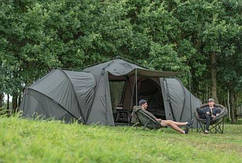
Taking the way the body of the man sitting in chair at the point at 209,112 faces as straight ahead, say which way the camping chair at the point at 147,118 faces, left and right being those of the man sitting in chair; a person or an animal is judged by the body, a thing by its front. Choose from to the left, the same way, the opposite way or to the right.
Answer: to the left

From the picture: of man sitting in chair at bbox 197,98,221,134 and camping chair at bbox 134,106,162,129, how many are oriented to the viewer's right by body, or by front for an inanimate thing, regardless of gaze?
1

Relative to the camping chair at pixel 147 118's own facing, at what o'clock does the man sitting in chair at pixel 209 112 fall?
The man sitting in chair is roughly at 11 o'clock from the camping chair.

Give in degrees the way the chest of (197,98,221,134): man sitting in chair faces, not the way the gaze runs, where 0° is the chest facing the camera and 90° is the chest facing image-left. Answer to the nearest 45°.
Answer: approximately 0°

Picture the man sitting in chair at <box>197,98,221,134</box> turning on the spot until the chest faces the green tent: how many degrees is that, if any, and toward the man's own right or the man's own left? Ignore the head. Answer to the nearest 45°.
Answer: approximately 90° to the man's own right

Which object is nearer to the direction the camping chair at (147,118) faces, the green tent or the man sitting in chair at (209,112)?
the man sitting in chair

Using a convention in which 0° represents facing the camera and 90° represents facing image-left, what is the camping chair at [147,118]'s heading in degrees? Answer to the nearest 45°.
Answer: approximately 270°

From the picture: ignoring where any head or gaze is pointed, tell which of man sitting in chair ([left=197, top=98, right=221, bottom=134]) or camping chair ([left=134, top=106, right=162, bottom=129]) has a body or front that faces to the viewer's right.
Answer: the camping chair
